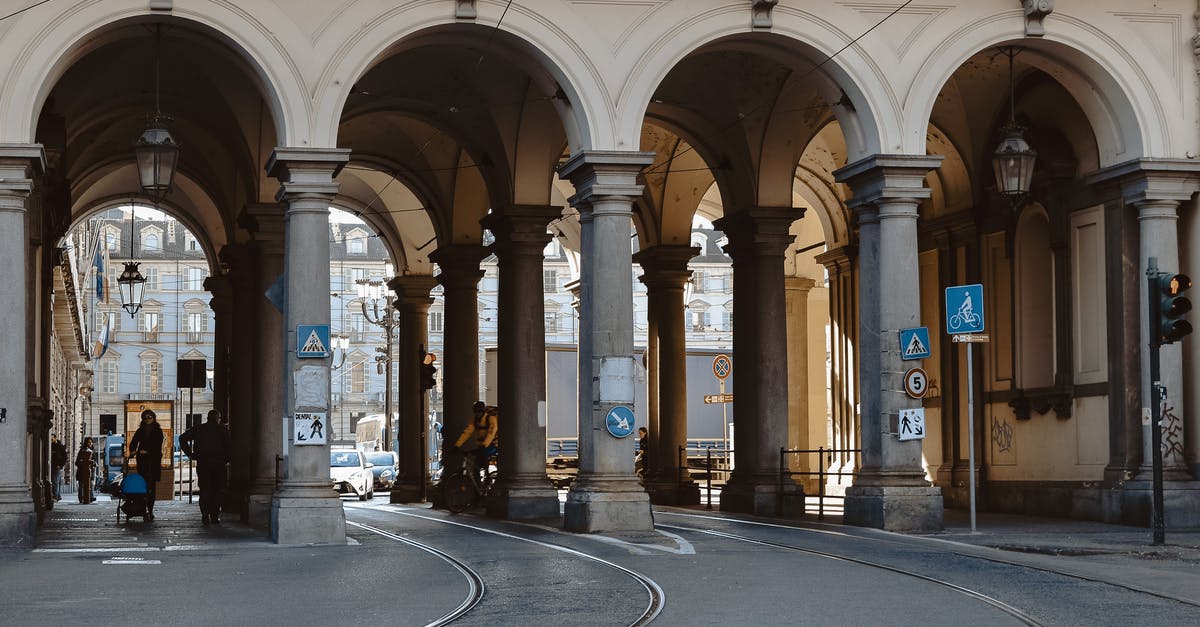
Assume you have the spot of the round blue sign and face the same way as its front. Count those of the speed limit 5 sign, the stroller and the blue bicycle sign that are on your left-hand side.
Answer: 2

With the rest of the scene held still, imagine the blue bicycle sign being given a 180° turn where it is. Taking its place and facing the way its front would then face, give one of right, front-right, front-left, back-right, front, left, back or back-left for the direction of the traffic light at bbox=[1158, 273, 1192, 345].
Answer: back-right

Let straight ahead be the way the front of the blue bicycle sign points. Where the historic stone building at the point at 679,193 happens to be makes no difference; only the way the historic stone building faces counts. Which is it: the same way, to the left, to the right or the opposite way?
the same way

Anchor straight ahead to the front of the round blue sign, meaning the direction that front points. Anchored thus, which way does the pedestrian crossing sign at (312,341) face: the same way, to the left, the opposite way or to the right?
the same way

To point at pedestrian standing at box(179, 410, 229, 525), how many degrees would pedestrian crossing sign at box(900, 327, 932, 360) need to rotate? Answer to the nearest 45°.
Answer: approximately 90° to its right

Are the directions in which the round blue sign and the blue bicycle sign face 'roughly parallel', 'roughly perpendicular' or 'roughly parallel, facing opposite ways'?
roughly parallel

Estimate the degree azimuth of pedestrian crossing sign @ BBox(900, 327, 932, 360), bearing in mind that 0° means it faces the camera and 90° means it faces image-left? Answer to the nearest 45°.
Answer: approximately 0°

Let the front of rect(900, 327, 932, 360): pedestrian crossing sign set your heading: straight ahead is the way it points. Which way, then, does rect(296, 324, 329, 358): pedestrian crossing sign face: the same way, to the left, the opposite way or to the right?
the same way

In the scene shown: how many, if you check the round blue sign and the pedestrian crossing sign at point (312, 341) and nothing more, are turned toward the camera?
2

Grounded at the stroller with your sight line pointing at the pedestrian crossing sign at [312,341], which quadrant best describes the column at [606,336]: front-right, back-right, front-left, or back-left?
front-left

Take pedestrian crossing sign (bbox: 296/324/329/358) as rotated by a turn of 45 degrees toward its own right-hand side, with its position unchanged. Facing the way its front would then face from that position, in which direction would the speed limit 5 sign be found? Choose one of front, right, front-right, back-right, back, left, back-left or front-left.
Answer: back-left

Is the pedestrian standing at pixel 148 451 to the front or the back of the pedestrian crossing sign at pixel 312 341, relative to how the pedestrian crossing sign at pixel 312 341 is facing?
to the back

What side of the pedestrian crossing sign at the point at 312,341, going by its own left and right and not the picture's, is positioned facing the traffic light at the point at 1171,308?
left

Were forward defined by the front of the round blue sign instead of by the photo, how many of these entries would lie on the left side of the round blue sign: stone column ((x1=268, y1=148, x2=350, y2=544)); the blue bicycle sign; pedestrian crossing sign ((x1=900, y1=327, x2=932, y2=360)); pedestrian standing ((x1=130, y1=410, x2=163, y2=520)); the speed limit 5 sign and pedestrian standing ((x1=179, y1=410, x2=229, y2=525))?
3

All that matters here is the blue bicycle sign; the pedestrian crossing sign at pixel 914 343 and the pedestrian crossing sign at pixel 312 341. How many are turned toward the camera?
3

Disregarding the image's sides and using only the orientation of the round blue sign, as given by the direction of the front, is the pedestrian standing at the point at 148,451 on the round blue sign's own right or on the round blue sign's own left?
on the round blue sign's own right

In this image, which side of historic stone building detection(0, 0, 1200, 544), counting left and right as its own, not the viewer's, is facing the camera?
front

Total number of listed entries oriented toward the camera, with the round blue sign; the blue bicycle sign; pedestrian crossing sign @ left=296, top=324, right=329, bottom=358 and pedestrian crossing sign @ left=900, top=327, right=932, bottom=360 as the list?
4
